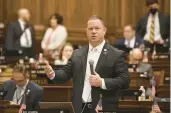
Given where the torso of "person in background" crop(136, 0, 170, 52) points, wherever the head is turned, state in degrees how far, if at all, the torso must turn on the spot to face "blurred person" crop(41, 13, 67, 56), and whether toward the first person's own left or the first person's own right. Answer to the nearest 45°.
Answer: approximately 90° to the first person's own right

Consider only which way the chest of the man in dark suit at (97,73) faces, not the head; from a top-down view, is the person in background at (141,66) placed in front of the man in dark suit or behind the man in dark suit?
behind

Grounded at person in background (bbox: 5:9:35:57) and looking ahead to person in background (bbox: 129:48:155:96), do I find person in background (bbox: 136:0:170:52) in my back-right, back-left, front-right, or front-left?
front-left

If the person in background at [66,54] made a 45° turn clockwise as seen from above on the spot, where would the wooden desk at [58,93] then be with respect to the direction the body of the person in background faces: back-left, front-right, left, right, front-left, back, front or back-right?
front

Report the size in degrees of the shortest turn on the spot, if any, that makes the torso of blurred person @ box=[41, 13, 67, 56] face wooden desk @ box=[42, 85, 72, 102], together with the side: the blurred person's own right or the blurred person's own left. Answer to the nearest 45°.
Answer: approximately 45° to the blurred person's own left

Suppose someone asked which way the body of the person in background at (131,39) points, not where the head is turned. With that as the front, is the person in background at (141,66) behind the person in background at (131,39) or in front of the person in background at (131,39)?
in front

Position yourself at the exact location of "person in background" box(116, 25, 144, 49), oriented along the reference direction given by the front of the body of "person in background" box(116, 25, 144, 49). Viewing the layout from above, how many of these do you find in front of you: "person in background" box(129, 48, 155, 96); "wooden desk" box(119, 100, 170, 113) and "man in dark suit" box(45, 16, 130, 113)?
3

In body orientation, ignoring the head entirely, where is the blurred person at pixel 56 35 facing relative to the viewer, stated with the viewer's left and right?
facing the viewer and to the left of the viewer

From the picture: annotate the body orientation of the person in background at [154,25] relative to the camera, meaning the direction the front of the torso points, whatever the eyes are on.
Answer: toward the camera

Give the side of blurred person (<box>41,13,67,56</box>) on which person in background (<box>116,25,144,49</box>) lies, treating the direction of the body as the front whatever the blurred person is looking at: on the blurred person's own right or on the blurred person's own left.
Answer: on the blurred person's own left

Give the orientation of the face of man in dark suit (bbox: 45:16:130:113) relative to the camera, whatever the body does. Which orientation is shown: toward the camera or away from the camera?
toward the camera

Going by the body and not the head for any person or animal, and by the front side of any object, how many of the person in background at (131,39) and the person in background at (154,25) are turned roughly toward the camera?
2

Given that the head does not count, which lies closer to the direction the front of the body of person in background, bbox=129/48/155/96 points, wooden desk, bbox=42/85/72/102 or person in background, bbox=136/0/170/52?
the wooden desk

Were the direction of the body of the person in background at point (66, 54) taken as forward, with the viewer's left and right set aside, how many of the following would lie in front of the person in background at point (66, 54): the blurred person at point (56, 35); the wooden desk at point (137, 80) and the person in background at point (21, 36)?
1

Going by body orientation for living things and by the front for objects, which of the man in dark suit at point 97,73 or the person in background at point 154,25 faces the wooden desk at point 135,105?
the person in background

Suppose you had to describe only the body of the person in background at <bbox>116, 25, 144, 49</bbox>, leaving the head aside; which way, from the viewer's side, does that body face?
toward the camera
